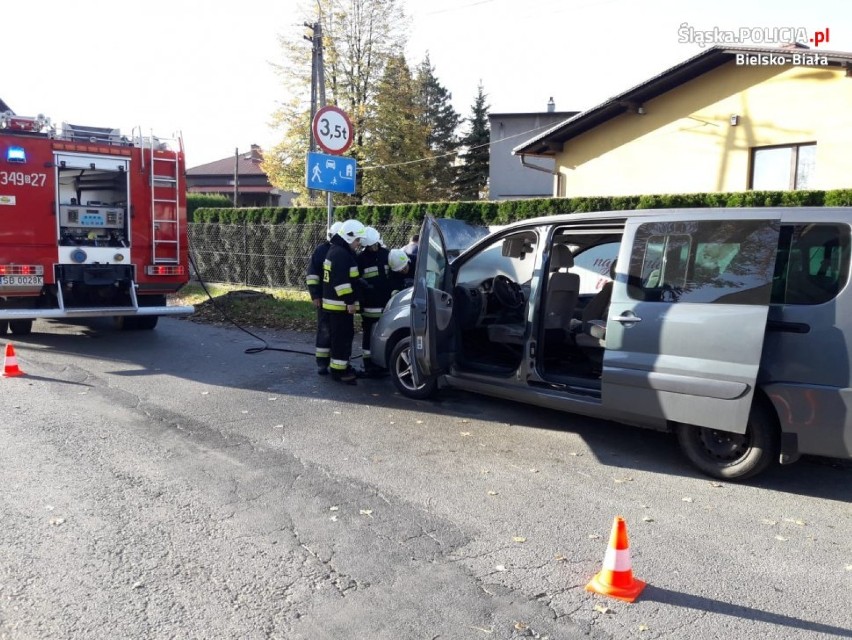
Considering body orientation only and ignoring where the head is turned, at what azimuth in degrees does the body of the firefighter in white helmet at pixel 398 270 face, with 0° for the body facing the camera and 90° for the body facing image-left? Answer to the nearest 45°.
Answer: approximately 315°

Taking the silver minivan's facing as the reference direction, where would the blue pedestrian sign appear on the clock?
The blue pedestrian sign is roughly at 12 o'clock from the silver minivan.

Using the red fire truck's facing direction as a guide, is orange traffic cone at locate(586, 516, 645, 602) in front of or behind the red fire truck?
behind

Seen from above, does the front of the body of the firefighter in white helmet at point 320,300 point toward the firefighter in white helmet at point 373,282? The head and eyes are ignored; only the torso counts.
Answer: yes

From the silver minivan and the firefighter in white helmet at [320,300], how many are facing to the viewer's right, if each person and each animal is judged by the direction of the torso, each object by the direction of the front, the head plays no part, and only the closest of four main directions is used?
1

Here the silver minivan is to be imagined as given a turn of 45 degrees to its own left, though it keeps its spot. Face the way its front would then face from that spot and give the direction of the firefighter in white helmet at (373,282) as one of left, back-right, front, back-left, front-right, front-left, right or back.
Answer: front-right

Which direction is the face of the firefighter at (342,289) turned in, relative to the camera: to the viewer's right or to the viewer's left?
to the viewer's right

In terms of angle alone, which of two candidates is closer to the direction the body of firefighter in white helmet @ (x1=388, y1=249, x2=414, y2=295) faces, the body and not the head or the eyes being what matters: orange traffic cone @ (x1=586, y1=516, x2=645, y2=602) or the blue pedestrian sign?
the orange traffic cone

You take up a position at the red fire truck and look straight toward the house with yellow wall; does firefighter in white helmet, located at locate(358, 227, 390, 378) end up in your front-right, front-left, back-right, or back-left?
front-right

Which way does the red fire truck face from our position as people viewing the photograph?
facing away from the viewer

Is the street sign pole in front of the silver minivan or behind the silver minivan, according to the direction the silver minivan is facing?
in front

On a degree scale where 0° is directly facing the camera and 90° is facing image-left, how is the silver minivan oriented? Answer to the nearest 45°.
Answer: approximately 135°

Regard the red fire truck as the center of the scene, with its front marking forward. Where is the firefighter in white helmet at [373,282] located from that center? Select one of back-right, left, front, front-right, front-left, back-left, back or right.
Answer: back-right

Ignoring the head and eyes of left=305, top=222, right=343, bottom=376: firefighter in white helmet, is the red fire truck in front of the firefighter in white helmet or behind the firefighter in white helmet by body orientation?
behind

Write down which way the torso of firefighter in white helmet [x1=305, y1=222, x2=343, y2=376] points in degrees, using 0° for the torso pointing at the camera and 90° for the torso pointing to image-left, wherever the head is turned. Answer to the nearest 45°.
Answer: approximately 270°

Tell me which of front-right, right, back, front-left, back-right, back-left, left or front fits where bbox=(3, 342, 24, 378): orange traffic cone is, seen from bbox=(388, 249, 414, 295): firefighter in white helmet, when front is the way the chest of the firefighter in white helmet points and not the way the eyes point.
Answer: back-right
